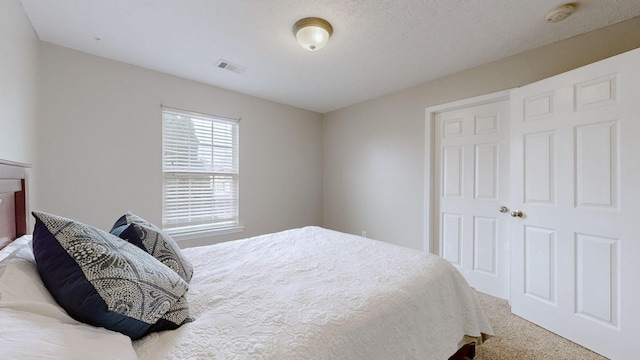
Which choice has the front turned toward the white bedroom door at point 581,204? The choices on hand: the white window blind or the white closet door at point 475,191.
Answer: the white window blind

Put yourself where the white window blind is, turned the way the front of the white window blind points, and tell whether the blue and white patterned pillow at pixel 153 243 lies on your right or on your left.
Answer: on your right

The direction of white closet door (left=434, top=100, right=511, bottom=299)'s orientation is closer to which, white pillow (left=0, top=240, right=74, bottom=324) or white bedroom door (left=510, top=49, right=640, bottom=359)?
the white pillow

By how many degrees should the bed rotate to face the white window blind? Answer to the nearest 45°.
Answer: approximately 45° to its left

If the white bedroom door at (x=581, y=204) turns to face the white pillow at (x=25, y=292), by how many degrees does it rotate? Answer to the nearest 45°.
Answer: approximately 45° to its left

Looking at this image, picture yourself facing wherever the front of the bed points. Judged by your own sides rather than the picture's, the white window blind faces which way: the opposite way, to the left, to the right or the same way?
to the right

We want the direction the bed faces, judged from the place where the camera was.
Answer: facing away from the viewer and to the right of the viewer

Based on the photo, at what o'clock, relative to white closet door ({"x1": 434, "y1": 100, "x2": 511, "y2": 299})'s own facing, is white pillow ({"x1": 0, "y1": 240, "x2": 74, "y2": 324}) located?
The white pillow is roughly at 11 o'clock from the white closet door.
